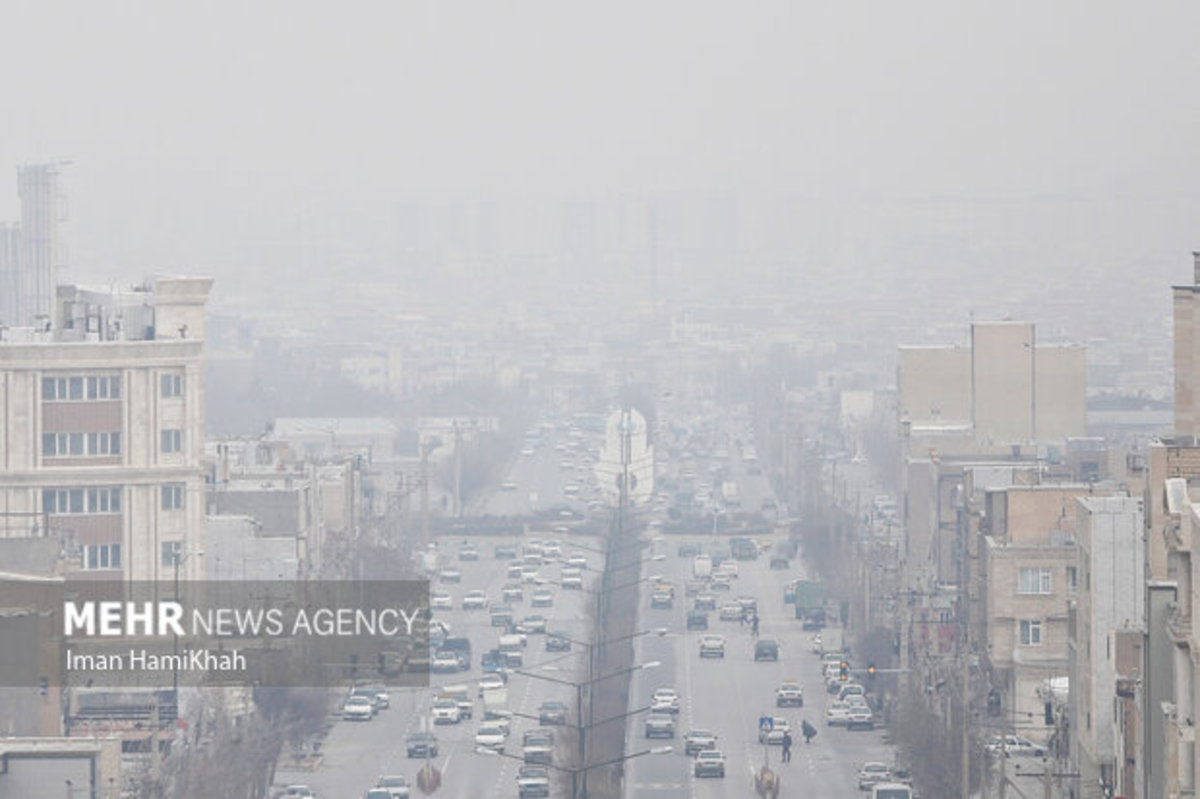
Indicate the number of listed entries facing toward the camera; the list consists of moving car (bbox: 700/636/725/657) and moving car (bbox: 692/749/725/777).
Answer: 0

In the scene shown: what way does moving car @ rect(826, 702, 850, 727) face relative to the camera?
away from the camera

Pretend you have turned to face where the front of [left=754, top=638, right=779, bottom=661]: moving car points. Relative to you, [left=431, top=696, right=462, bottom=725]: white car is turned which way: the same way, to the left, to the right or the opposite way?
the opposite way

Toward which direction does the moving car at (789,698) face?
away from the camera

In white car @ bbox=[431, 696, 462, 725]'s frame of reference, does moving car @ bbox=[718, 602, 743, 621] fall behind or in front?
behind

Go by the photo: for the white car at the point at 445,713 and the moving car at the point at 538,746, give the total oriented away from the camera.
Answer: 0

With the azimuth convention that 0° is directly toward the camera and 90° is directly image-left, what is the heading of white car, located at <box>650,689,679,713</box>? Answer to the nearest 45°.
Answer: approximately 180°

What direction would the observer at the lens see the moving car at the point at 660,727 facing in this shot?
facing away from the viewer

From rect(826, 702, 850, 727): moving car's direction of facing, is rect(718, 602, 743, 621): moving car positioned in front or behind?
in front

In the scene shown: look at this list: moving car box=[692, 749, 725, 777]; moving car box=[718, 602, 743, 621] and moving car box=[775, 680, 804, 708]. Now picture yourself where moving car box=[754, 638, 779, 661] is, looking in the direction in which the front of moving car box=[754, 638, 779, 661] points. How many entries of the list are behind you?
2

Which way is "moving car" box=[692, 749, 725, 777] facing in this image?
away from the camera

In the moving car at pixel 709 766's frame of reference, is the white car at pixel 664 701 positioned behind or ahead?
ahead
